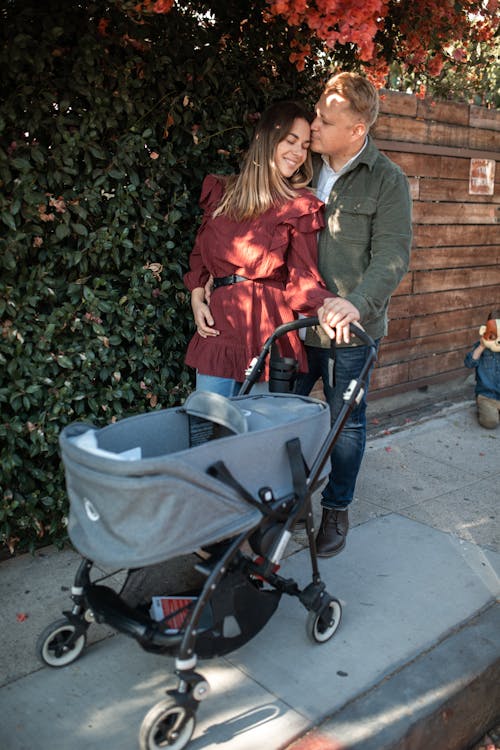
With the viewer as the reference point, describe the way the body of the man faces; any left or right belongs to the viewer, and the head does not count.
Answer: facing the viewer and to the left of the viewer

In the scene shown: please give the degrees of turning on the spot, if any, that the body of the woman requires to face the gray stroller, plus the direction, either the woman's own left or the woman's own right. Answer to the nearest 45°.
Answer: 0° — they already face it

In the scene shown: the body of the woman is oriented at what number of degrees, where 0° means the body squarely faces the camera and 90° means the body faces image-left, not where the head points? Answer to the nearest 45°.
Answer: approximately 0°

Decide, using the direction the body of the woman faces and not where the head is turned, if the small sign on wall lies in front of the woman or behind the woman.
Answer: behind

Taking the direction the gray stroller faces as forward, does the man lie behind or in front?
behind

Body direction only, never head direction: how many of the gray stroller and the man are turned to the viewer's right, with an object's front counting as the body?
0

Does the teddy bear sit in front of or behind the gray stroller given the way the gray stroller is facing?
behind

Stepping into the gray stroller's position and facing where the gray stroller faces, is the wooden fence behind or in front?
behind

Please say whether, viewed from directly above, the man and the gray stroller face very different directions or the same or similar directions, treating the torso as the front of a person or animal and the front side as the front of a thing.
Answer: same or similar directions

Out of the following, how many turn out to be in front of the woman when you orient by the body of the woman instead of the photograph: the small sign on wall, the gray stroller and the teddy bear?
1

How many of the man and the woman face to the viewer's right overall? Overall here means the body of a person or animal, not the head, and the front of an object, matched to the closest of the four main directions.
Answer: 0
